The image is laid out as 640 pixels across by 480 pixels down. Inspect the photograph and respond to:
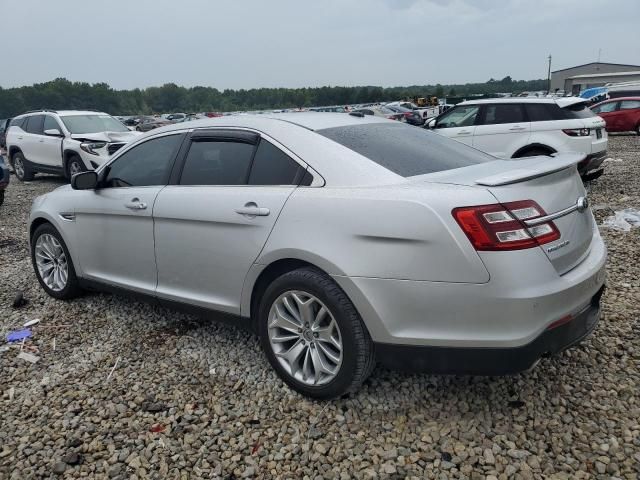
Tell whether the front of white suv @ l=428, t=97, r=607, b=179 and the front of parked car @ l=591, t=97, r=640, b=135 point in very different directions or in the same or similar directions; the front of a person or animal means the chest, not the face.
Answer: same or similar directions

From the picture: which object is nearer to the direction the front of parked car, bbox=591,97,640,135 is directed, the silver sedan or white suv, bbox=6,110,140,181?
the white suv

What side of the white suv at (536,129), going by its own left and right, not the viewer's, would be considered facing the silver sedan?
left

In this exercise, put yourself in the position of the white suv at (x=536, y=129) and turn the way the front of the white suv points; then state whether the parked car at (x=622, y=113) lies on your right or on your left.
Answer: on your right

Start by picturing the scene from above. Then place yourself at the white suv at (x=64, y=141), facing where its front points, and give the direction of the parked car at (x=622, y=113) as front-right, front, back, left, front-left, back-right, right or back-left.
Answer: front-left

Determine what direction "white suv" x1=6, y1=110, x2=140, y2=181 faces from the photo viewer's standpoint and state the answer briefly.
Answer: facing the viewer and to the right of the viewer

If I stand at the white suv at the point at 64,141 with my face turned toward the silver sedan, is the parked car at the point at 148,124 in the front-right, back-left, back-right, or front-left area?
back-left

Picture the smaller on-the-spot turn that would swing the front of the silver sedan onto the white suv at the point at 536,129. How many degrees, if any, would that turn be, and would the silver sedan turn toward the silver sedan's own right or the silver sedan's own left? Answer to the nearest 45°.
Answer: approximately 90° to the silver sedan's own right

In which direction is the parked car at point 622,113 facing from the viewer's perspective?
to the viewer's left

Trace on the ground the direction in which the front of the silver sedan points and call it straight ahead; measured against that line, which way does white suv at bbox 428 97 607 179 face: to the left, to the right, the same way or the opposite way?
the same way

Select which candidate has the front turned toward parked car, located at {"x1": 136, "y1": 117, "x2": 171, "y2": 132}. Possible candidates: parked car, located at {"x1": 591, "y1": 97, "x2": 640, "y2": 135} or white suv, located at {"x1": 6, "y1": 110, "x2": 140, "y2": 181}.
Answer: parked car, located at {"x1": 591, "y1": 97, "x2": 640, "y2": 135}

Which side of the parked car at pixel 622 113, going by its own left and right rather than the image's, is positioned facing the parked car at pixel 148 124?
front

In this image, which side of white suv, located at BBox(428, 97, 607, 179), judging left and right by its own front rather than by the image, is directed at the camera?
left

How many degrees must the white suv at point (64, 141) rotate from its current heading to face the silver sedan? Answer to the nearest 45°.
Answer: approximately 45° to its right

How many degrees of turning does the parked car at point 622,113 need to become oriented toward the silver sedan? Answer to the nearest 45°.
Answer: approximately 90° to its left

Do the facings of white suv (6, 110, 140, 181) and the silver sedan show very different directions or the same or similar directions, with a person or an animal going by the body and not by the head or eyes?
very different directions
